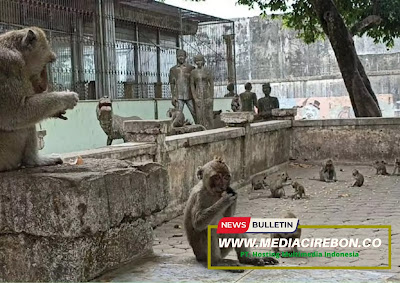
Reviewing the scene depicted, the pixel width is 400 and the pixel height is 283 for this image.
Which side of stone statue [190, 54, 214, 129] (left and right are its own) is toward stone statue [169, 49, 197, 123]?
right

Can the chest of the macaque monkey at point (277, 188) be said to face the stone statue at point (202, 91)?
no

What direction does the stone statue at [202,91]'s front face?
toward the camera

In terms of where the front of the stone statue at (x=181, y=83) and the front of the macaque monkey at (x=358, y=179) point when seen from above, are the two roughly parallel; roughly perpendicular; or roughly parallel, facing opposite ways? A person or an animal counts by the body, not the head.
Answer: roughly perpendicular

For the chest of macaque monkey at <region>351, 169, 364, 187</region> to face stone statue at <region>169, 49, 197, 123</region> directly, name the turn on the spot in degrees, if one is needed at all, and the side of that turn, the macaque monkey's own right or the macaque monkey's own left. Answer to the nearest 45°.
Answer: approximately 45° to the macaque monkey's own right

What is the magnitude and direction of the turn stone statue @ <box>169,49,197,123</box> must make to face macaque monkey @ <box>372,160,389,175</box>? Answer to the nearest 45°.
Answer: approximately 45° to its left

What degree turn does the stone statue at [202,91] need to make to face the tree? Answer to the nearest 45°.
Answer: approximately 135° to its left

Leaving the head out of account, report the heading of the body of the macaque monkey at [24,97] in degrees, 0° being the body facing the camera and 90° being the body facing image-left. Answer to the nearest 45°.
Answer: approximately 270°
